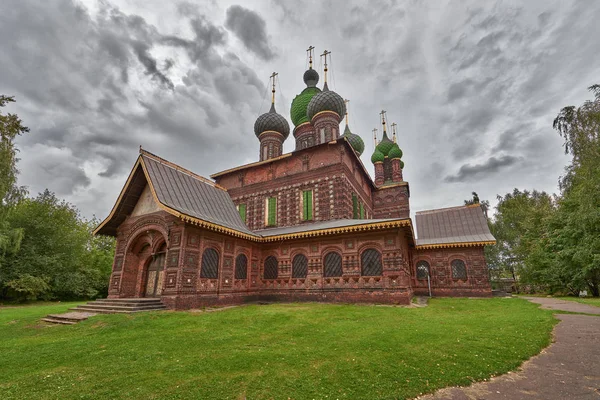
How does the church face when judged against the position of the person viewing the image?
facing the viewer and to the left of the viewer

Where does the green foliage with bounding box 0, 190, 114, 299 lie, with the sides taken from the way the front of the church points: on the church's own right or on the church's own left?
on the church's own right

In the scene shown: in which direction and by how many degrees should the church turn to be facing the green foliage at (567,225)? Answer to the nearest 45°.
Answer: approximately 135° to its left

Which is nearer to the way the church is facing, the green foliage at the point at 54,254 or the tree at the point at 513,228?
the green foliage

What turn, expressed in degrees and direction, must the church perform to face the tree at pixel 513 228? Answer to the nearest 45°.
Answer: approximately 180°
